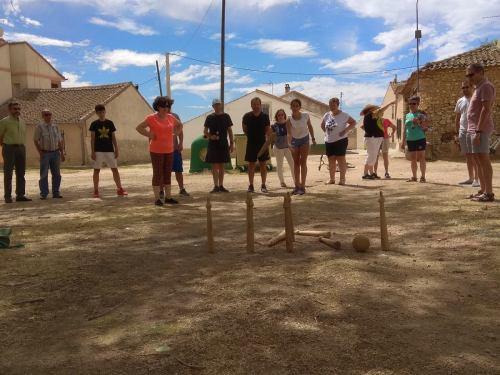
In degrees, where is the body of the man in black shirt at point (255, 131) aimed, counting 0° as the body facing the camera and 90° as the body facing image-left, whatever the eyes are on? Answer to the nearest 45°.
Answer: approximately 0°

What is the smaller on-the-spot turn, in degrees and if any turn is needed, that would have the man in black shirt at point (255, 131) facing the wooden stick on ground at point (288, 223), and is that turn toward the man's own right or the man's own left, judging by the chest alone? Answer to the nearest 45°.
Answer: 0° — they already face it

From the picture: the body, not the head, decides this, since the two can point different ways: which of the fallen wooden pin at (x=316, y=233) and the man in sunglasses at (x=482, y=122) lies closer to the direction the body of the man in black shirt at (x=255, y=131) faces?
the fallen wooden pin

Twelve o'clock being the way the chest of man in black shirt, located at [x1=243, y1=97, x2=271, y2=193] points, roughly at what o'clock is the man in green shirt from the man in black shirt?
The man in green shirt is roughly at 3 o'clock from the man in black shirt.

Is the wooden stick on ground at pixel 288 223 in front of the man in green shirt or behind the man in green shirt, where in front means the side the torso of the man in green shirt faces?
in front
